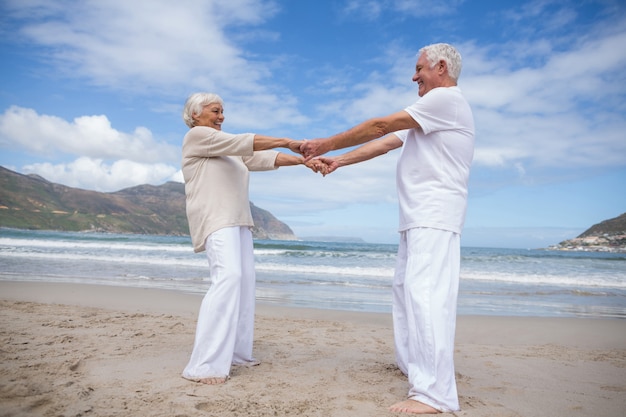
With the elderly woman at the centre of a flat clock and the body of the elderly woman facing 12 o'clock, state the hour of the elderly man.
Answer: The elderly man is roughly at 1 o'clock from the elderly woman.

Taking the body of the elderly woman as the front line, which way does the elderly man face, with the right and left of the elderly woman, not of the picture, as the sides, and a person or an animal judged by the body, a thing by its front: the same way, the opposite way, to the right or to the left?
the opposite way

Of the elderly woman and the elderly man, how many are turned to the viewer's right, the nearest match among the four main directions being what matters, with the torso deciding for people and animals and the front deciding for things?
1

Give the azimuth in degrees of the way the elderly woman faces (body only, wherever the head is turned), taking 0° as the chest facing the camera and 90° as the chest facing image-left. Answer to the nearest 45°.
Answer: approximately 270°

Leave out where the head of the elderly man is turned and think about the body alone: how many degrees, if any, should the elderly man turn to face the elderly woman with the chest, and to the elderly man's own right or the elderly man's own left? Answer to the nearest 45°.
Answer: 0° — they already face them

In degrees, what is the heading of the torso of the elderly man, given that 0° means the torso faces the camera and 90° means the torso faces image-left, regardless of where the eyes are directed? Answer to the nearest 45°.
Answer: approximately 90°
